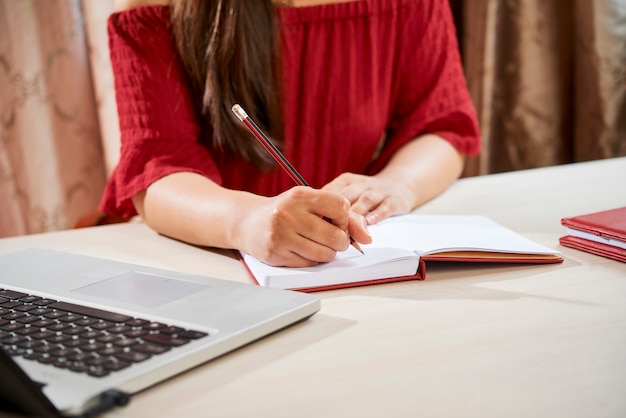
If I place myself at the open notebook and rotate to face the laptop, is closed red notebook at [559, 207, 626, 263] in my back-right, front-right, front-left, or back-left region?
back-left

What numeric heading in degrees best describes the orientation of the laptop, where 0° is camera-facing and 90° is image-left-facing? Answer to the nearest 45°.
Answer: approximately 225°
